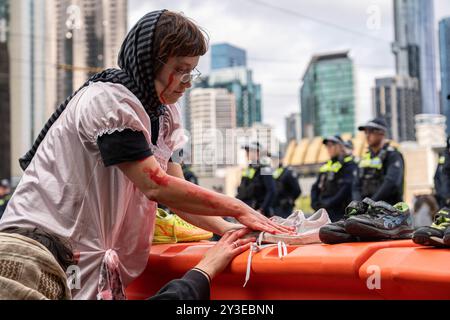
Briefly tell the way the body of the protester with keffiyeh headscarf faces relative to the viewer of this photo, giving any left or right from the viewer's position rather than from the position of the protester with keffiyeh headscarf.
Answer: facing to the right of the viewer

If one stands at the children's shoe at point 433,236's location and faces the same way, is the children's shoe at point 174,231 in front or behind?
in front

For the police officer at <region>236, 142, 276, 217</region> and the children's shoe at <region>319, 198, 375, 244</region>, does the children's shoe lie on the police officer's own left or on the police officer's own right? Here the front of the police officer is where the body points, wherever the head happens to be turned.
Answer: on the police officer's own left

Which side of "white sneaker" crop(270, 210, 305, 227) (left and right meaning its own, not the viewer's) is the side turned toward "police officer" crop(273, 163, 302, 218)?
right

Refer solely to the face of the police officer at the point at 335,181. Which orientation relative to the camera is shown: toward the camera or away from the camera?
toward the camera

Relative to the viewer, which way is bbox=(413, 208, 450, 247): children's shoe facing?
to the viewer's left

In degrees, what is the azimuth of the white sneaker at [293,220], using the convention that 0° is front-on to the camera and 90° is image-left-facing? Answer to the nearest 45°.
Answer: approximately 90°

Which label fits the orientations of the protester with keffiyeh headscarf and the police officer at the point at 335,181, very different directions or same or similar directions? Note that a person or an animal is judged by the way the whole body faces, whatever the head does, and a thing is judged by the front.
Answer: very different directions

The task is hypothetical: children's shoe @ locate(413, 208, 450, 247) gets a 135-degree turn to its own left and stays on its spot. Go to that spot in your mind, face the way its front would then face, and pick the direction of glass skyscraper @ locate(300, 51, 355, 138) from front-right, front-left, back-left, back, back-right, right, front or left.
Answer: back-left

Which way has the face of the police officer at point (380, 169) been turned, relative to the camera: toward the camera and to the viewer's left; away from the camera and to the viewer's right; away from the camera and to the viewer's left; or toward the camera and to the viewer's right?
toward the camera and to the viewer's left

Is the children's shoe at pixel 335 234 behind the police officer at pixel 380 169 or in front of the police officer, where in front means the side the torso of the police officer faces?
in front

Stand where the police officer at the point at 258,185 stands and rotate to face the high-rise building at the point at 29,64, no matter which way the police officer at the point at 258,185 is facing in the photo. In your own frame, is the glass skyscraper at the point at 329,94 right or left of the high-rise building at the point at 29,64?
right
